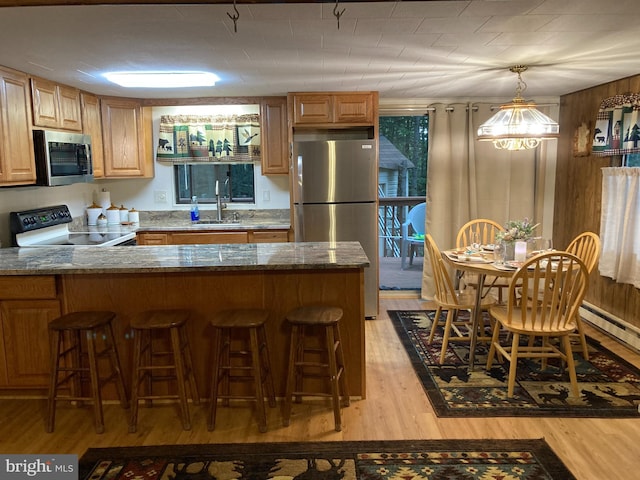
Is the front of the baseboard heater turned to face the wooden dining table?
yes

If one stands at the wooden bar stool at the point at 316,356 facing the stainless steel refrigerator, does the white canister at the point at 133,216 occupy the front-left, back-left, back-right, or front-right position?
front-left

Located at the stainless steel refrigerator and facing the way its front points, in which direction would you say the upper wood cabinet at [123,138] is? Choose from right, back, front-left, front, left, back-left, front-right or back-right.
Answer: right

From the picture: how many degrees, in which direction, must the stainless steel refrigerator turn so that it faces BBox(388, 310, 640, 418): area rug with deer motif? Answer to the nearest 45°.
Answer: approximately 45° to its left

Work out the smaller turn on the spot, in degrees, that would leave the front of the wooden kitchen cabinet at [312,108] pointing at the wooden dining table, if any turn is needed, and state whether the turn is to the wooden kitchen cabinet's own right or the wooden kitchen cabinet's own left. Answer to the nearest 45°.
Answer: approximately 45° to the wooden kitchen cabinet's own left

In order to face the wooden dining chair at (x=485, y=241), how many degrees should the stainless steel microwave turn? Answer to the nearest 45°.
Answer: approximately 45° to its left

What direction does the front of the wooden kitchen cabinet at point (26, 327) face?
toward the camera

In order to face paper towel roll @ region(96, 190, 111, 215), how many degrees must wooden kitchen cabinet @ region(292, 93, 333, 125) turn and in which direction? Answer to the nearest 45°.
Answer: approximately 90° to its right

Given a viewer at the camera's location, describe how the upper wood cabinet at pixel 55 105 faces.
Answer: facing the viewer and to the right of the viewer

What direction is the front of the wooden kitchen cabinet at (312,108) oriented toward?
toward the camera

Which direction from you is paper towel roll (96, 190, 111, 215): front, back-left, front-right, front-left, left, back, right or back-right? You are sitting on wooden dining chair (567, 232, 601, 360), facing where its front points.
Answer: front-right

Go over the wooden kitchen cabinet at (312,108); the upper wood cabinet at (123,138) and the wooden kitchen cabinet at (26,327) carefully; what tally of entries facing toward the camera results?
3

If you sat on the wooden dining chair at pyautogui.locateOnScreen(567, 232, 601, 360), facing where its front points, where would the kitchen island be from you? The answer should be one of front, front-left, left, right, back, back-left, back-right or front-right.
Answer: front

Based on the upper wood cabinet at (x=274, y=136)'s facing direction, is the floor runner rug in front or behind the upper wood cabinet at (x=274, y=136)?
in front
